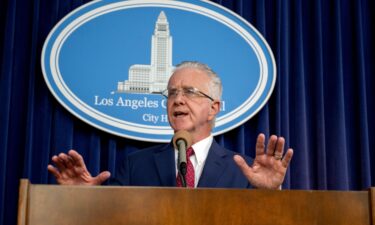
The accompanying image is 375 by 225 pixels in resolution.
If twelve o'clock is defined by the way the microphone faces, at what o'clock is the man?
The man is roughly at 12 o'clock from the microphone.

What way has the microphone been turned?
away from the camera
